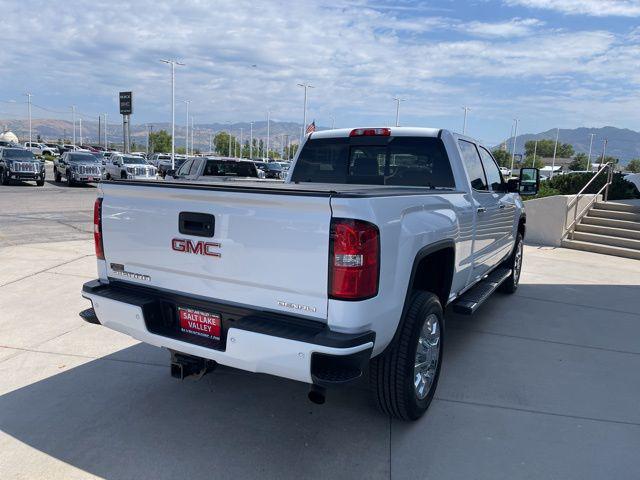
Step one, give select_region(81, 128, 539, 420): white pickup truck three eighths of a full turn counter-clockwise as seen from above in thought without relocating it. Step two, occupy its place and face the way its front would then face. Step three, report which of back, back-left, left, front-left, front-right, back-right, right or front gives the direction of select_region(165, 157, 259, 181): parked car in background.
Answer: right

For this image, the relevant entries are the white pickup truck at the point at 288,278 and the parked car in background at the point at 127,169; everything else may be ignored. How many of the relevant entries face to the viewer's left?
0

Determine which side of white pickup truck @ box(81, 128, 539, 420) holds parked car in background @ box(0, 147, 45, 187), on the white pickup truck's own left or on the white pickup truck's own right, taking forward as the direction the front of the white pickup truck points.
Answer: on the white pickup truck's own left

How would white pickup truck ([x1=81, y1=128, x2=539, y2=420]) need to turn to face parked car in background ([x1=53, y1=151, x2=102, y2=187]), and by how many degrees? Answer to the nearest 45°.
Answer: approximately 90° to its left

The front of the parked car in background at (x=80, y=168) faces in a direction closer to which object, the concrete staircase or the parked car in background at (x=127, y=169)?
the concrete staircase

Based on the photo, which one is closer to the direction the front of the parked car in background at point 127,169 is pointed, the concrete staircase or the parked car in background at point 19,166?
the concrete staircase

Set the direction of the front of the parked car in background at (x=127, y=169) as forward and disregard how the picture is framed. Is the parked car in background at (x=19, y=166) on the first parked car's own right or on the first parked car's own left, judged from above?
on the first parked car's own right

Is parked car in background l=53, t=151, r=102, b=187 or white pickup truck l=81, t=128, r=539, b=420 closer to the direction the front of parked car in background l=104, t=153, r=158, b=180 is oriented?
the white pickup truck

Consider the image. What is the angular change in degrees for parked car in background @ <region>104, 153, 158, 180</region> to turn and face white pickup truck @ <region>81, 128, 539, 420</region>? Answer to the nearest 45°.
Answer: approximately 45° to its right

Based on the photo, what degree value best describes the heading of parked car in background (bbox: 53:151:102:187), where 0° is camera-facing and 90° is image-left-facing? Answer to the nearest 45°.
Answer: approximately 315°

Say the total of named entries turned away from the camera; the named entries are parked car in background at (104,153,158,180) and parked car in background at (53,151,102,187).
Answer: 0

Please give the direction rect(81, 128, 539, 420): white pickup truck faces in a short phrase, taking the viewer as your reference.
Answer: facing away from the viewer and to the right of the viewer

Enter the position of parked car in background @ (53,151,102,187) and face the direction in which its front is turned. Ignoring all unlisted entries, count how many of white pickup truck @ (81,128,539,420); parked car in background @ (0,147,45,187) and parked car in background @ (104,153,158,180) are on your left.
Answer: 1

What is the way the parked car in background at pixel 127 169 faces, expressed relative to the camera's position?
facing the viewer and to the right of the viewer

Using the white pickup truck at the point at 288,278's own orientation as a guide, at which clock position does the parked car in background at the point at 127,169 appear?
The parked car in background is roughly at 10 o'clock from the white pickup truck.

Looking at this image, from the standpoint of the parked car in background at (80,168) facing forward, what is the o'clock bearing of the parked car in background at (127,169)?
the parked car in background at (127,169) is roughly at 9 o'clock from the parked car in background at (80,168).

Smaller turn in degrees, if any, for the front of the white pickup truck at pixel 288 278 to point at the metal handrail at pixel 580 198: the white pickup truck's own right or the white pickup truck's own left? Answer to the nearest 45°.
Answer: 0° — it already faces it
